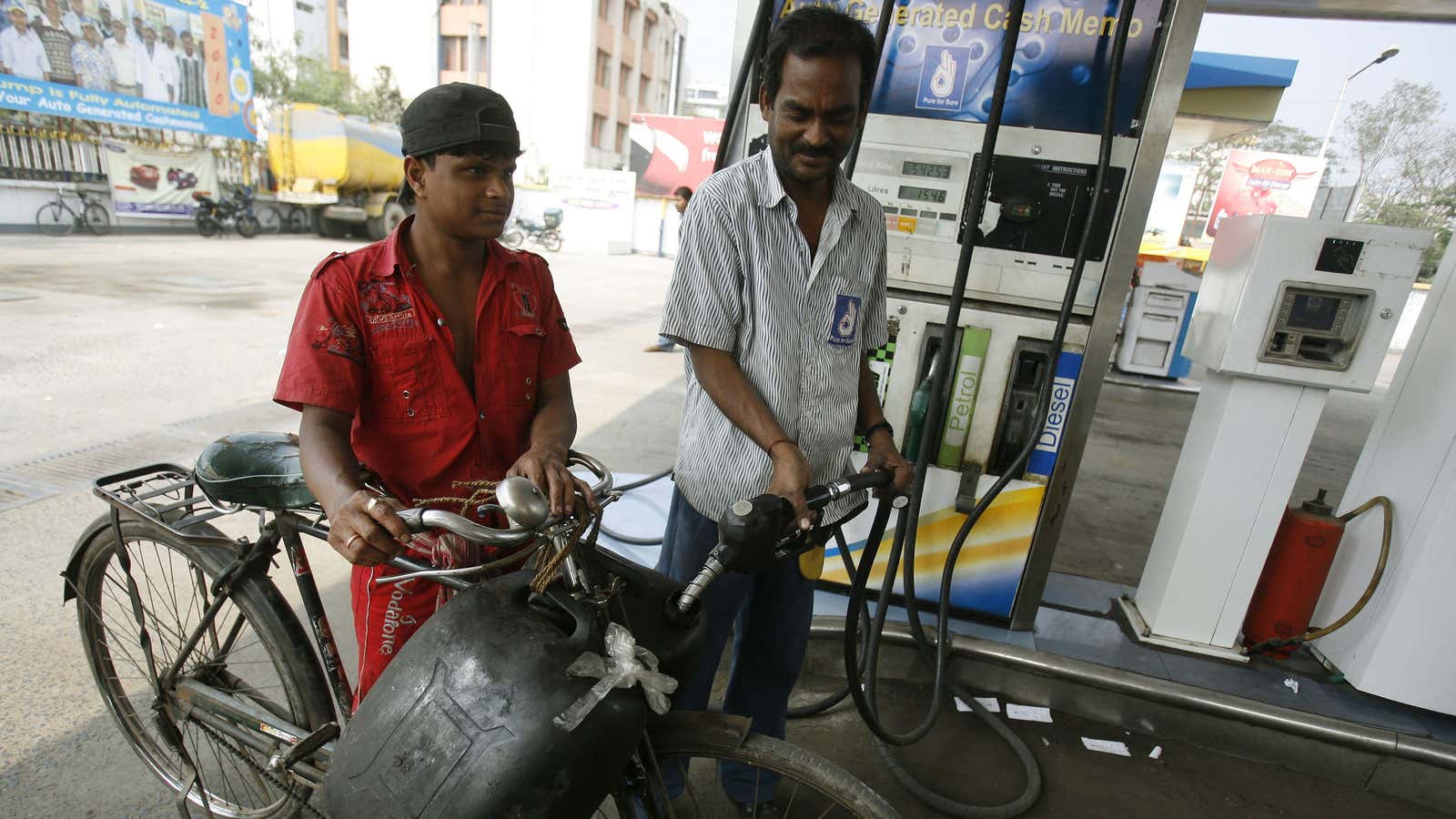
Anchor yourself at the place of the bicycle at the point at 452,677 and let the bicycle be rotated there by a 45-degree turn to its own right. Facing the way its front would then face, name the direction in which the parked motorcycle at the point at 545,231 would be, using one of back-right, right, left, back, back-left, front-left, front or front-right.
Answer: back

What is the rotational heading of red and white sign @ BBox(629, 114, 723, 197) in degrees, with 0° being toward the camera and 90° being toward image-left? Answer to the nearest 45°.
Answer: approximately 0°

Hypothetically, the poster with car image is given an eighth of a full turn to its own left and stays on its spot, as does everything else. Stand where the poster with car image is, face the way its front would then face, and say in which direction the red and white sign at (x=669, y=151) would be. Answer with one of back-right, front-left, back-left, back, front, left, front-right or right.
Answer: front-left

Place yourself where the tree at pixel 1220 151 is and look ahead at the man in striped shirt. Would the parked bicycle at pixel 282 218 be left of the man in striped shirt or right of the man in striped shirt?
right

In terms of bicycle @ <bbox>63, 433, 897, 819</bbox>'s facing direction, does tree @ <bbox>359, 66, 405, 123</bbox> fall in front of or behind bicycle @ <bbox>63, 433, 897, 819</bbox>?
behind

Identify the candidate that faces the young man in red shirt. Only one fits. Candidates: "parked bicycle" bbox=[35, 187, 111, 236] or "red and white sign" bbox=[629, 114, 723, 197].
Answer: the red and white sign

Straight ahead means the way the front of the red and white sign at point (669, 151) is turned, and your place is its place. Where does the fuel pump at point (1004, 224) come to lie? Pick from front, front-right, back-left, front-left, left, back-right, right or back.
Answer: front

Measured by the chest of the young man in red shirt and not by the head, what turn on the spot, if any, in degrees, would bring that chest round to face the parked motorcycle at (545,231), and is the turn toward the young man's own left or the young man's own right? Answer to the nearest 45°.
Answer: approximately 135° to the young man's own left

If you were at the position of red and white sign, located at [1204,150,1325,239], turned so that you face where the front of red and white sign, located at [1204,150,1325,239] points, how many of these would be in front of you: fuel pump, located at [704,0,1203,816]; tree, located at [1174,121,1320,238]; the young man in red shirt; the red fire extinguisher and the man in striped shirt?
4

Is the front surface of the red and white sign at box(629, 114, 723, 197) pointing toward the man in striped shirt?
yes

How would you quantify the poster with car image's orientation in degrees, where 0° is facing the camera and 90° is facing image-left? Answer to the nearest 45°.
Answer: approximately 0°

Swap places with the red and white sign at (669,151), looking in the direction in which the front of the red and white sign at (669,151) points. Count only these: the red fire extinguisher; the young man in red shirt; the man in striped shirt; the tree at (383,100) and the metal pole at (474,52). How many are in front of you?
3

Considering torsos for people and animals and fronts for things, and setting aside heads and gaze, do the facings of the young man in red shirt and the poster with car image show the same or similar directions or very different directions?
same or similar directions

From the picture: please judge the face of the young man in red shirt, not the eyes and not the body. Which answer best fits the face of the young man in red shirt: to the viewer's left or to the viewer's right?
to the viewer's right

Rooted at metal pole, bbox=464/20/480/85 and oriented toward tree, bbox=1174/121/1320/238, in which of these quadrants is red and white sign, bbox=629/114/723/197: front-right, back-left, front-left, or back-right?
front-right
